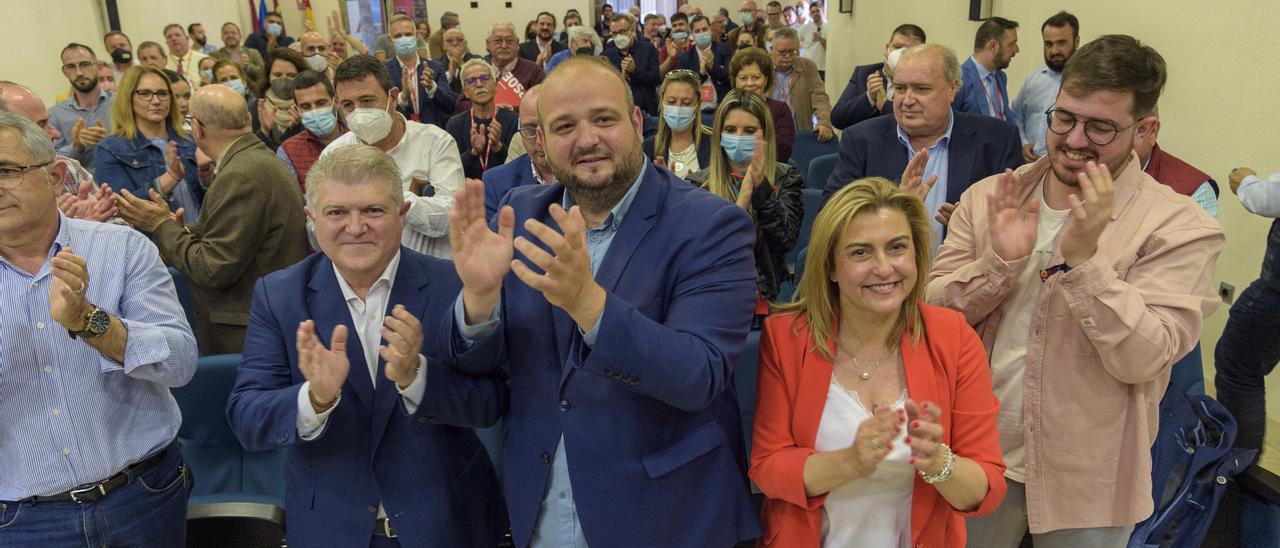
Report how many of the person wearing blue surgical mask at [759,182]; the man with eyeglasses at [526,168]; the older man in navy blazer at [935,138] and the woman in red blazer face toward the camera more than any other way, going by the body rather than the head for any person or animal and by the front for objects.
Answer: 4

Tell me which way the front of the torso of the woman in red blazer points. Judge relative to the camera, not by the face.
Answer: toward the camera

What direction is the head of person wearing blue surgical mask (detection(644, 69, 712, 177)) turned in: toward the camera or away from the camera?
toward the camera

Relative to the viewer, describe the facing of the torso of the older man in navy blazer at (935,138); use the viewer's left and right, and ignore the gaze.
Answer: facing the viewer

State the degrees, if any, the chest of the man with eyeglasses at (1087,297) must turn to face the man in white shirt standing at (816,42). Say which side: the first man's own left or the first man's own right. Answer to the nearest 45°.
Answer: approximately 135° to the first man's own right

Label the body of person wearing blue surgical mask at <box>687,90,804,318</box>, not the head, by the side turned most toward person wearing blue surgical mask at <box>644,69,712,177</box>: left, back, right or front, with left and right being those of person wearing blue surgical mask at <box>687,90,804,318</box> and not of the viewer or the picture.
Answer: back

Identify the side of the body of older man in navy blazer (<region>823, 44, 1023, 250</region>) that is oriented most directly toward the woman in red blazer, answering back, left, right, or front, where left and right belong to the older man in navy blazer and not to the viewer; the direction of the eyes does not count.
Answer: front

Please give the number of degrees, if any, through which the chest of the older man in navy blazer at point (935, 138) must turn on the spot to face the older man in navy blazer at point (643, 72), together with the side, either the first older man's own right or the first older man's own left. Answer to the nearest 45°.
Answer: approximately 135° to the first older man's own right

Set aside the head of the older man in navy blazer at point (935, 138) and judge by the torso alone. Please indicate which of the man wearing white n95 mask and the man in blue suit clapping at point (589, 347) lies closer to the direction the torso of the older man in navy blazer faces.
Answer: the man in blue suit clapping

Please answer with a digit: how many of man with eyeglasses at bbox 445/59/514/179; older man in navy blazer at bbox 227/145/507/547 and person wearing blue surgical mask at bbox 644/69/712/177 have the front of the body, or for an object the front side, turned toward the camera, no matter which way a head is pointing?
3

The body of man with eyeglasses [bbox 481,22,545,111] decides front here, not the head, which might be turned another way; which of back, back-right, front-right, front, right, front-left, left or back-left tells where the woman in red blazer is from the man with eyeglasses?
front

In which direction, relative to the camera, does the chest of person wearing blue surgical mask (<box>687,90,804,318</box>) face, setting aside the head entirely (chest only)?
toward the camera

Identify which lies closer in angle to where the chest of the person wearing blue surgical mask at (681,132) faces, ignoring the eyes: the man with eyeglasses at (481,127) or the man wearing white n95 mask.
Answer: the man wearing white n95 mask

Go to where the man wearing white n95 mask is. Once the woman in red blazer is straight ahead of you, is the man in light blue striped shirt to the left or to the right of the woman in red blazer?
right

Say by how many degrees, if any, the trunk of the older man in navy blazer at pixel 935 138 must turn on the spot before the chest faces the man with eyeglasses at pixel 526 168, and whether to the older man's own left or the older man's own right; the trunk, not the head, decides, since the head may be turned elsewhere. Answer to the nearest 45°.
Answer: approximately 90° to the older man's own right

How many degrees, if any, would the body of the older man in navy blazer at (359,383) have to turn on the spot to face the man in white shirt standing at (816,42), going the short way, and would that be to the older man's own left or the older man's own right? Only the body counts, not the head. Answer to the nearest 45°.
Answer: approximately 135° to the older man's own left

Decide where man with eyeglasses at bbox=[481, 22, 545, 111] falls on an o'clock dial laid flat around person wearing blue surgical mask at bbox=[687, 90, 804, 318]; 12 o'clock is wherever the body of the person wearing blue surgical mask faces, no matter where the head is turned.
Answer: The man with eyeglasses is roughly at 5 o'clock from the person wearing blue surgical mask.
